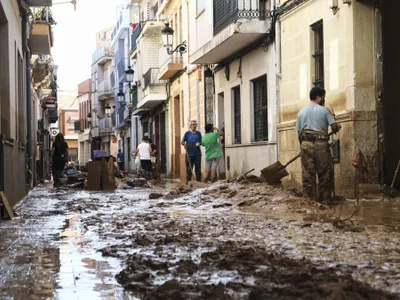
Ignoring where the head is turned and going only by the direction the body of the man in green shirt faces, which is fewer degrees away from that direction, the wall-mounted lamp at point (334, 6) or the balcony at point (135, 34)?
the balcony

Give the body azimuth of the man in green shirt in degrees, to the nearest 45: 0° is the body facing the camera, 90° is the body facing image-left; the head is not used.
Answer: approximately 180°

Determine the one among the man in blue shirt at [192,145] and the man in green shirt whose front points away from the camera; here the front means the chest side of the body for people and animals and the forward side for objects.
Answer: the man in green shirt

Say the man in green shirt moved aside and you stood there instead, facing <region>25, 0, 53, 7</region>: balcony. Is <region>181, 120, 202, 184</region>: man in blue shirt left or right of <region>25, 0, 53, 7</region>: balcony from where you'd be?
right

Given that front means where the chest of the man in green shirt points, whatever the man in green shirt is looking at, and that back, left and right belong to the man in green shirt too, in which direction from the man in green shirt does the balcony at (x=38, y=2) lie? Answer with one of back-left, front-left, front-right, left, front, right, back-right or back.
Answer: left

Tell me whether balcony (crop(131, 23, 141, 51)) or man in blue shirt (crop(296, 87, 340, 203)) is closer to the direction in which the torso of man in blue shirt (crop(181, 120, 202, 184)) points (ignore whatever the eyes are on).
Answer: the man in blue shirt

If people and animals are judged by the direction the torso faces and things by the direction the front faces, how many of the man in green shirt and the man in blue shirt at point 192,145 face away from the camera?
1

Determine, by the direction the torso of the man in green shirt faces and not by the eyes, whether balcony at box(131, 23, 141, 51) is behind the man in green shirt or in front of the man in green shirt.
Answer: in front

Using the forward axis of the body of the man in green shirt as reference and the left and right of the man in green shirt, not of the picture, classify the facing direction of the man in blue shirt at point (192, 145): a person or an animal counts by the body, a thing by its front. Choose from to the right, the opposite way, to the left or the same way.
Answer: the opposite way

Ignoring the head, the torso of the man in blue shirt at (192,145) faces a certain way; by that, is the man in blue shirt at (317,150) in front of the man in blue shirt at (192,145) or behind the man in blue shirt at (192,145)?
in front

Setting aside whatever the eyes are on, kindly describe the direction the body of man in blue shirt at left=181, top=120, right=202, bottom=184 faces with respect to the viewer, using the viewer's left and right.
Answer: facing the viewer

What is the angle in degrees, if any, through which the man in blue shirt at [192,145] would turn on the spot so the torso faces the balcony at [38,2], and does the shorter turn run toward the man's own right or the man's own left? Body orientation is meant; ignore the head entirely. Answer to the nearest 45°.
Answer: approximately 90° to the man's own right

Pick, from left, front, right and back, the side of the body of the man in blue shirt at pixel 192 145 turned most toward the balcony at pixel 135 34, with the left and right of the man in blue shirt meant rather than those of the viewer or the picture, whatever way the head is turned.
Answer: back
